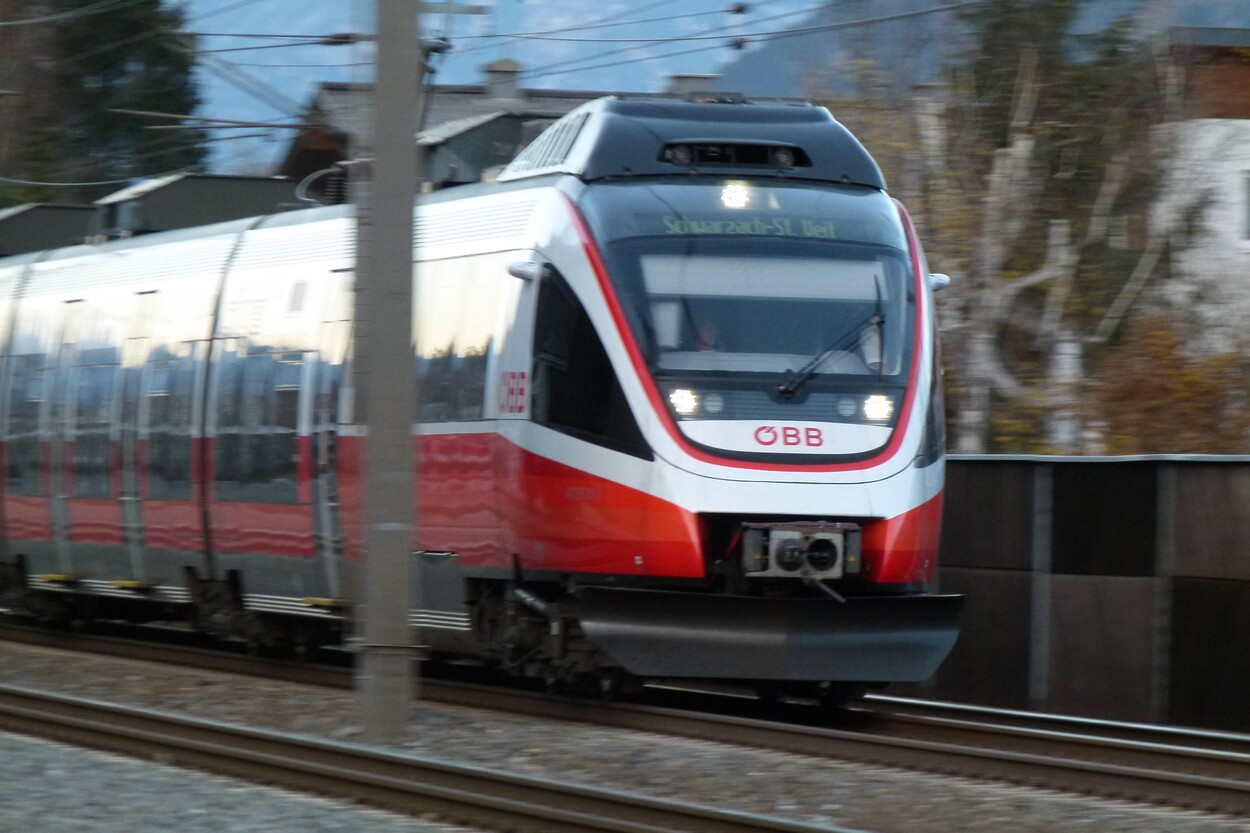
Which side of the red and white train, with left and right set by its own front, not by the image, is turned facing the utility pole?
right

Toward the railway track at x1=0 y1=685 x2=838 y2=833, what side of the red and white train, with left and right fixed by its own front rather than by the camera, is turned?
right

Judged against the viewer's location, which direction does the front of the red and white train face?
facing the viewer and to the right of the viewer

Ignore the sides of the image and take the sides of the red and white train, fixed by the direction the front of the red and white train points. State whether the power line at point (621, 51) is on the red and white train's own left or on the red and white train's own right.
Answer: on the red and white train's own left
